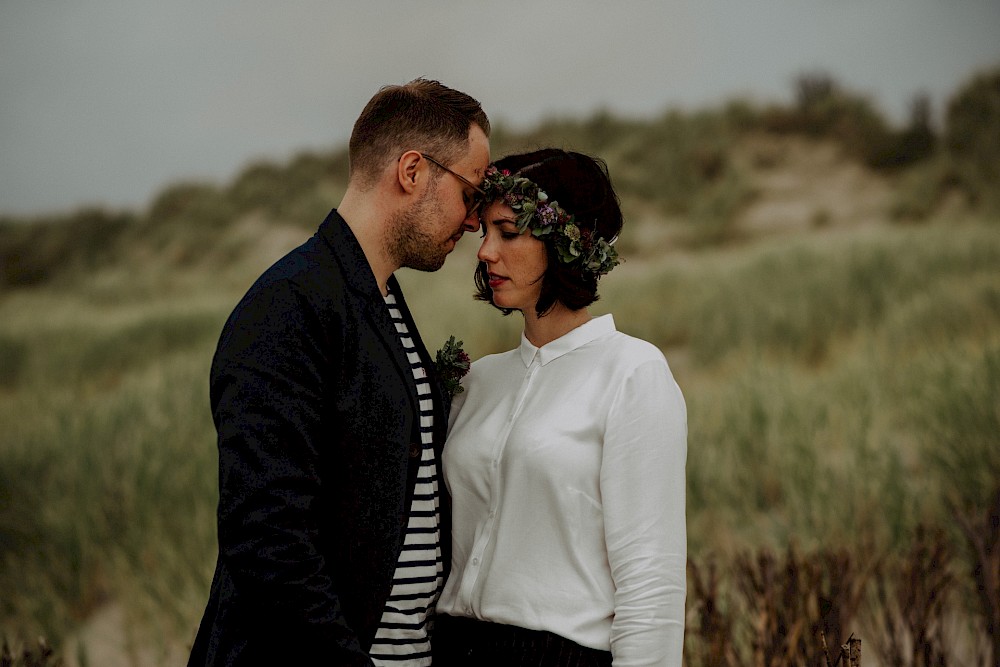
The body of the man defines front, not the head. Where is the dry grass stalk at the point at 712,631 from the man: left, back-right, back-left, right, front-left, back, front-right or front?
front-left

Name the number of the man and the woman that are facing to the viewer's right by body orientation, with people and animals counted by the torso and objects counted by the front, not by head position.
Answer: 1

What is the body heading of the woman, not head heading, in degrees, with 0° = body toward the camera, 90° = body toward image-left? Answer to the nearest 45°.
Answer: approximately 45°

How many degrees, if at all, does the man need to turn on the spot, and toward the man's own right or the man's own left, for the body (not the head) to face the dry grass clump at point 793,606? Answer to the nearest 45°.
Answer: approximately 45° to the man's own left

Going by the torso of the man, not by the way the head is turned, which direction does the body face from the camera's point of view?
to the viewer's right

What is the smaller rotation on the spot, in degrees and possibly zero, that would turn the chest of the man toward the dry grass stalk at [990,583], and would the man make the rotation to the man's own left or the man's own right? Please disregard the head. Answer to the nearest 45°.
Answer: approximately 45° to the man's own left
